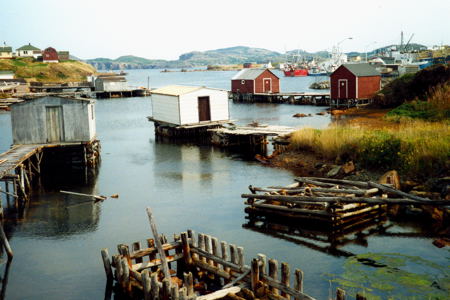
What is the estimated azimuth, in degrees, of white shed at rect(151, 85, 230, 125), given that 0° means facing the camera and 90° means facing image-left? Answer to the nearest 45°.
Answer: approximately 315°

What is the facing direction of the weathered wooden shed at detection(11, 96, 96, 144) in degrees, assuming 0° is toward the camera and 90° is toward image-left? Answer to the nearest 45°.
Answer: approximately 0°

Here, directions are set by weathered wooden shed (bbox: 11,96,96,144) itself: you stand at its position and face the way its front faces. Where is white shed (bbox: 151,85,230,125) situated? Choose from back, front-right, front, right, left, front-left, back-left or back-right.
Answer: back-left

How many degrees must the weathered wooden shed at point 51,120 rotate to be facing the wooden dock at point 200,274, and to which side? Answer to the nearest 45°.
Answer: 0° — it already faces it

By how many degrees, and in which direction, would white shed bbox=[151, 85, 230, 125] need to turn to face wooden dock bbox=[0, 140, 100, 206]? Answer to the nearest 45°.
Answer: approximately 90° to its right

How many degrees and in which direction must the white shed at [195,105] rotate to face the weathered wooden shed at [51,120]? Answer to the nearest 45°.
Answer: approximately 90° to its right

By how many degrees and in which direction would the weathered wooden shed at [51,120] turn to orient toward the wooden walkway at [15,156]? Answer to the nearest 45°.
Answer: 0° — it already faces it

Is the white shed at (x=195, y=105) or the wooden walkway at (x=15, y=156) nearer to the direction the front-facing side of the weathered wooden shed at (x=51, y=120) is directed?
the wooden walkway
